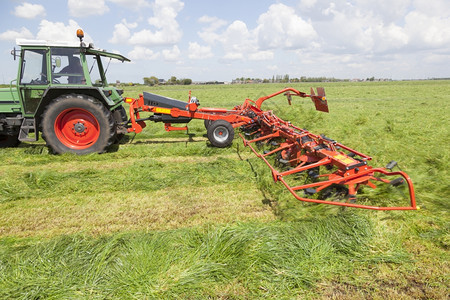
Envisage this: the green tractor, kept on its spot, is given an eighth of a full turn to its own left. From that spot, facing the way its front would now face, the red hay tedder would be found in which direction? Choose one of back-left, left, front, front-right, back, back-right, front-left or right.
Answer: left

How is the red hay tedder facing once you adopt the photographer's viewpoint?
facing to the left of the viewer

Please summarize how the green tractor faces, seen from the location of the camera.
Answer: facing to the left of the viewer
